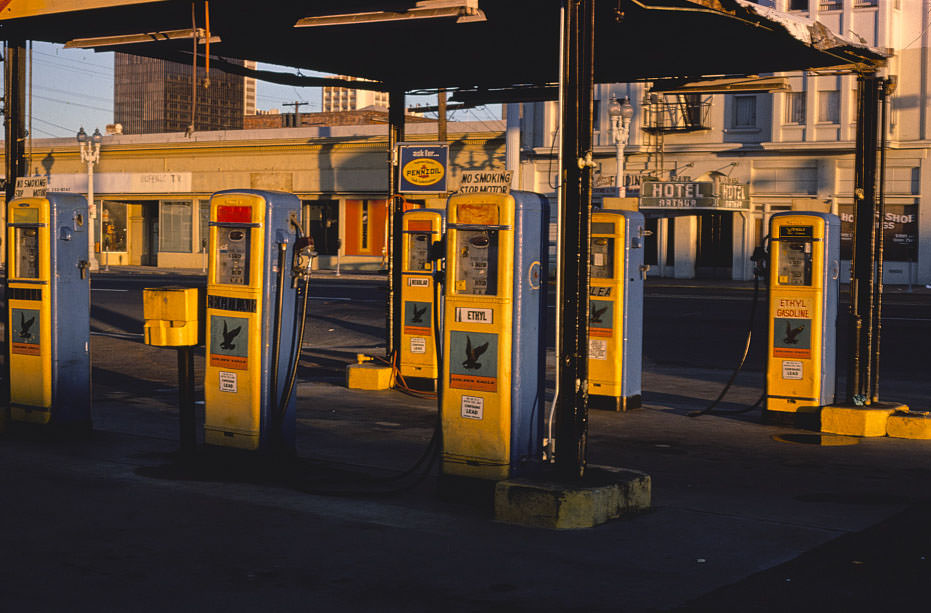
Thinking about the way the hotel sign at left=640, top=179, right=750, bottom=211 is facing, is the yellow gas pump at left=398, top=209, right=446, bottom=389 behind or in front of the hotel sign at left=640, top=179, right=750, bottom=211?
in front

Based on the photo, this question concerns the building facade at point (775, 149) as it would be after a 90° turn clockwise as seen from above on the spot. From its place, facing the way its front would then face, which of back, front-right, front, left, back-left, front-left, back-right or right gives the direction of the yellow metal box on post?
left

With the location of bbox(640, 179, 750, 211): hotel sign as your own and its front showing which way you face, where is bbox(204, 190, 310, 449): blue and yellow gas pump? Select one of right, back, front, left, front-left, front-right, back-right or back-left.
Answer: front

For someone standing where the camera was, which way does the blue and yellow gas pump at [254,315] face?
facing the viewer and to the left of the viewer

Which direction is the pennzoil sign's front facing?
toward the camera

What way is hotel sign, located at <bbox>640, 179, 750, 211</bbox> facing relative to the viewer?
toward the camera

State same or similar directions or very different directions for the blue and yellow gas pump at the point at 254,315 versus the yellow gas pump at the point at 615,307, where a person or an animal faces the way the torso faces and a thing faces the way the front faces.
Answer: same or similar directions

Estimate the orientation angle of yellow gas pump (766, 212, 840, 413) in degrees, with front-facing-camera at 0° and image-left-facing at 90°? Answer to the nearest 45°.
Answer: approximately 0°

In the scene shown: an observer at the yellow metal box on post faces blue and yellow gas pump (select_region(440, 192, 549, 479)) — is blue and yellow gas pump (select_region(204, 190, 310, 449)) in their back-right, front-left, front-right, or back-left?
front-left

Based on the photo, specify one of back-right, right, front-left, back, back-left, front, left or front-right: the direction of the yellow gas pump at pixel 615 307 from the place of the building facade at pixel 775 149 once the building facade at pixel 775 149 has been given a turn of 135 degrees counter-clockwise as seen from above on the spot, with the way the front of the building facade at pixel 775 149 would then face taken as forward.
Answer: back-right

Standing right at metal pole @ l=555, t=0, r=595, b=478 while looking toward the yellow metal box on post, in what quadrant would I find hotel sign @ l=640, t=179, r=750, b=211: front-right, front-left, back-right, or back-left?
front-right

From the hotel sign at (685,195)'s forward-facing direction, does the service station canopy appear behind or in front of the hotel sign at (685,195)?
in front

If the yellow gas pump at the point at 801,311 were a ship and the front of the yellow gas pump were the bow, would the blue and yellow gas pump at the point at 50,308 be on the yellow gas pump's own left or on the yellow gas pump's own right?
on the yellow gas pump's own right

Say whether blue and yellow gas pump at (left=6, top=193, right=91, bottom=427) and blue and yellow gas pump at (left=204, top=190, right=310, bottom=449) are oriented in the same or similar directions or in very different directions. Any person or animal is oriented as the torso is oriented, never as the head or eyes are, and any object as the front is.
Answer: same or similar directions
